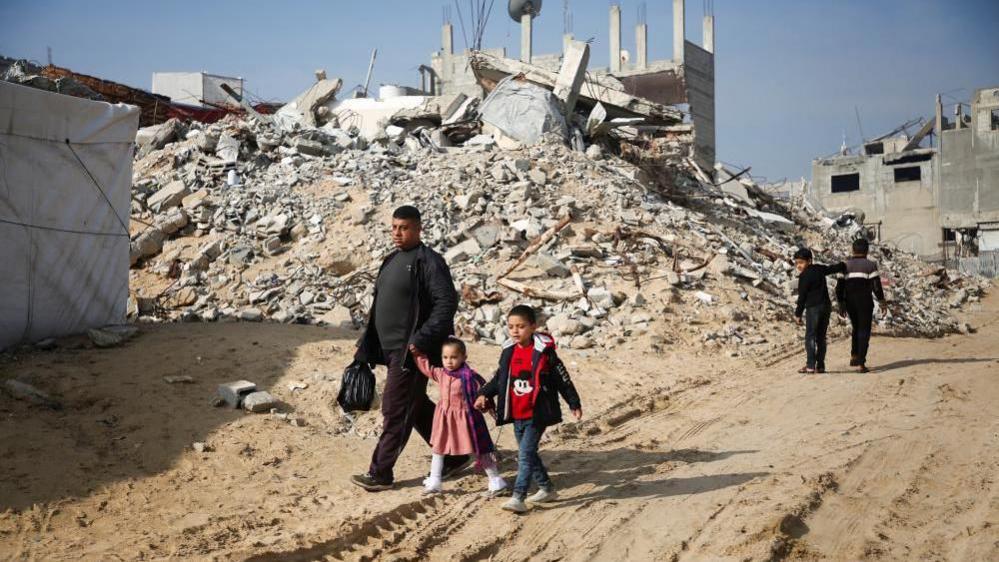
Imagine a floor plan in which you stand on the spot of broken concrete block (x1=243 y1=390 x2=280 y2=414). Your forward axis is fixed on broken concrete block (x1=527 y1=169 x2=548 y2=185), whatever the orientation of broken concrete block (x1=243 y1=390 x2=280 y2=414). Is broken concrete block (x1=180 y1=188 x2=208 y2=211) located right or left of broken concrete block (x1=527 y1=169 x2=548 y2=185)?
left

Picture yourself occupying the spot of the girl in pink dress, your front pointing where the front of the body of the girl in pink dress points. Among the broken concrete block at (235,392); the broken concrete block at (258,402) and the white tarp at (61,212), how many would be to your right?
3

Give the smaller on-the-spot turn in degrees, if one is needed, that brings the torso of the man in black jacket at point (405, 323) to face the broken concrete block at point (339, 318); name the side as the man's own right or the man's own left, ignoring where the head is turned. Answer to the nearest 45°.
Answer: approximately 135° to the man's own right
